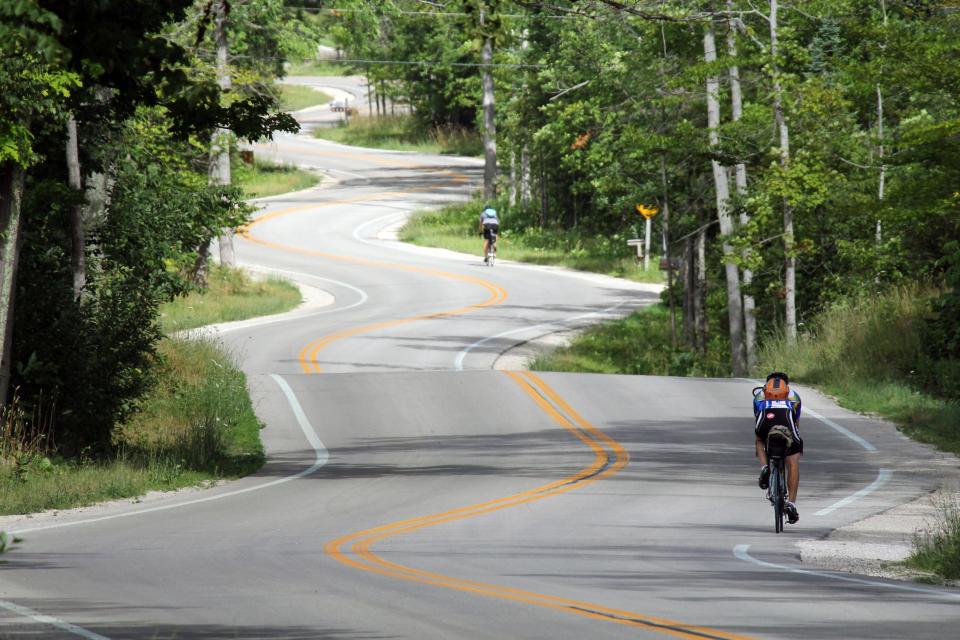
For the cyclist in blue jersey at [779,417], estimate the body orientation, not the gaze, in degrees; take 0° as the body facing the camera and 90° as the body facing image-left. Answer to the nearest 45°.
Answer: approximately 180°

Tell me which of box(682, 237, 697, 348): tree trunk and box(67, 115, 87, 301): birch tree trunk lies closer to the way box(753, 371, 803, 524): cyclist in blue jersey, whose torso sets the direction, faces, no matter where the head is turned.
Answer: the tree trunk

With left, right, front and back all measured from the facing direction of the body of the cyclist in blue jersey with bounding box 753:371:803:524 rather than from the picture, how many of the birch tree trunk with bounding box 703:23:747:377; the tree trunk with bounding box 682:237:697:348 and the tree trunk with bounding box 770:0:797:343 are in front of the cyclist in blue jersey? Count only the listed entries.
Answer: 3

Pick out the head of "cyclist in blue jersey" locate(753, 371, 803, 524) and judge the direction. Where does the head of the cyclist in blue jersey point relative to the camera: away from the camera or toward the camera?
away from the camera

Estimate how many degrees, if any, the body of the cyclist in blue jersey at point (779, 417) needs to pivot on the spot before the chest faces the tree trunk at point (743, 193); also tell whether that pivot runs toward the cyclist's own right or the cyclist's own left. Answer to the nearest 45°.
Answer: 0° — they already face it

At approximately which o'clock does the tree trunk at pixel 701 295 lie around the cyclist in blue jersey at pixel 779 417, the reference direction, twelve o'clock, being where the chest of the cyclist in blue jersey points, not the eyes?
The tree trunk is roughly at 12 o'clock from the cyclist in blue jersey.

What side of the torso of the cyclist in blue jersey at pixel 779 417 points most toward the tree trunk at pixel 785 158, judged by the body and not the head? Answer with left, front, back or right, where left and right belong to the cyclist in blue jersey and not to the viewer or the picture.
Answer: front

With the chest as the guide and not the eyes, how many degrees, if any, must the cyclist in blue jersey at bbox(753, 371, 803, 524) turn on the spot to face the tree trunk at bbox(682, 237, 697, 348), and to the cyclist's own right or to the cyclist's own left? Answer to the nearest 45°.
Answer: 0° — they already face it

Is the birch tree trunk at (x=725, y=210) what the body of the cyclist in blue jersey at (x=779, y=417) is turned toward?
yes

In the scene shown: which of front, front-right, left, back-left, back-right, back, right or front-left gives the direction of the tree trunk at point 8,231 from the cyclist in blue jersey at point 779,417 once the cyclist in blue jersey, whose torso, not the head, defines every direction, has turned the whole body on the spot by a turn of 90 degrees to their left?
front

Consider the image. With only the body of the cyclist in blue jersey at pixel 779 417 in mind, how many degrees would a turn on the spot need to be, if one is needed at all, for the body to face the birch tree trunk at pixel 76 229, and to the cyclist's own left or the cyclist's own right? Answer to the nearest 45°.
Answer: approximately 45° to the cyclist's own left

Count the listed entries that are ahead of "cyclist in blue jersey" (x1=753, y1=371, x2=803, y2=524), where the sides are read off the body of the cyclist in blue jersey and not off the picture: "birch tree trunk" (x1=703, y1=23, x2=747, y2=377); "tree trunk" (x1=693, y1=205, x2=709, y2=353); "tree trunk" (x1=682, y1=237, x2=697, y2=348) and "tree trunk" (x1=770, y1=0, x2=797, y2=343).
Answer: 4
